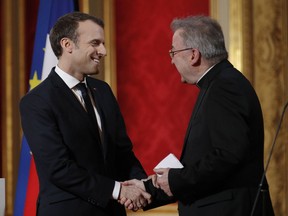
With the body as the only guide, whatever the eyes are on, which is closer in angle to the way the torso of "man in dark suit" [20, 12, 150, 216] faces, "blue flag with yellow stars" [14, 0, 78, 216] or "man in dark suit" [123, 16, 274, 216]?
the man in dark suit

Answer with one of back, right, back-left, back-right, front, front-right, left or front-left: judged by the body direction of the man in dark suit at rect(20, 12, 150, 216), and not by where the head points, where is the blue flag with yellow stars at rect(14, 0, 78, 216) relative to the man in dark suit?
back-left

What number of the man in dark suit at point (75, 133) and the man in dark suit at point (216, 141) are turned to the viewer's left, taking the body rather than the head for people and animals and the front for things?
1

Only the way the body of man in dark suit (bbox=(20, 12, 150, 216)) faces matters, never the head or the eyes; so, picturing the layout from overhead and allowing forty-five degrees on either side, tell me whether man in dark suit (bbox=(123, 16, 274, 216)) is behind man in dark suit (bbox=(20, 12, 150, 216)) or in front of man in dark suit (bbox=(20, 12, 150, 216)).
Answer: in front

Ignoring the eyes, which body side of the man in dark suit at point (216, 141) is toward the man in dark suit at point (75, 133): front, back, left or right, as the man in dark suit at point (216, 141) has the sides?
front

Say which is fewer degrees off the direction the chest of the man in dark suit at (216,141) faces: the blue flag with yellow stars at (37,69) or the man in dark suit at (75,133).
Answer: the man in dark suit

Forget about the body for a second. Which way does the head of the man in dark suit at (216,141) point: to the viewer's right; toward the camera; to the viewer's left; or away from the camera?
to the viewer's left

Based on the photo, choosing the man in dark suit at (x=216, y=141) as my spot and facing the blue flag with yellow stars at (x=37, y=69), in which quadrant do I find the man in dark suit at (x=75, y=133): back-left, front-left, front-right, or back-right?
front-left

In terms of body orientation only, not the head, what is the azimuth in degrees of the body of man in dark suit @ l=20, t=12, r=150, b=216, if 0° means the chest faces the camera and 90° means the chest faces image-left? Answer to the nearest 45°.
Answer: approximately 315°

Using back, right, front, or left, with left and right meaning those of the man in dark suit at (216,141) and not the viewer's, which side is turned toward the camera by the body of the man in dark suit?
left

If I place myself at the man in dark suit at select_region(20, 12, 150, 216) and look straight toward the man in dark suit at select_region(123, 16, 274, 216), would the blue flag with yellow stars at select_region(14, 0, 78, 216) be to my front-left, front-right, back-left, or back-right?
back-left

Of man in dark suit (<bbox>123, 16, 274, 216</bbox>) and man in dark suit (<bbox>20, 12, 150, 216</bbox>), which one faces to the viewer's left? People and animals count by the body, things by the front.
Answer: man in dark suit (<bbox>123, 16, 274, 216</bbox>)
